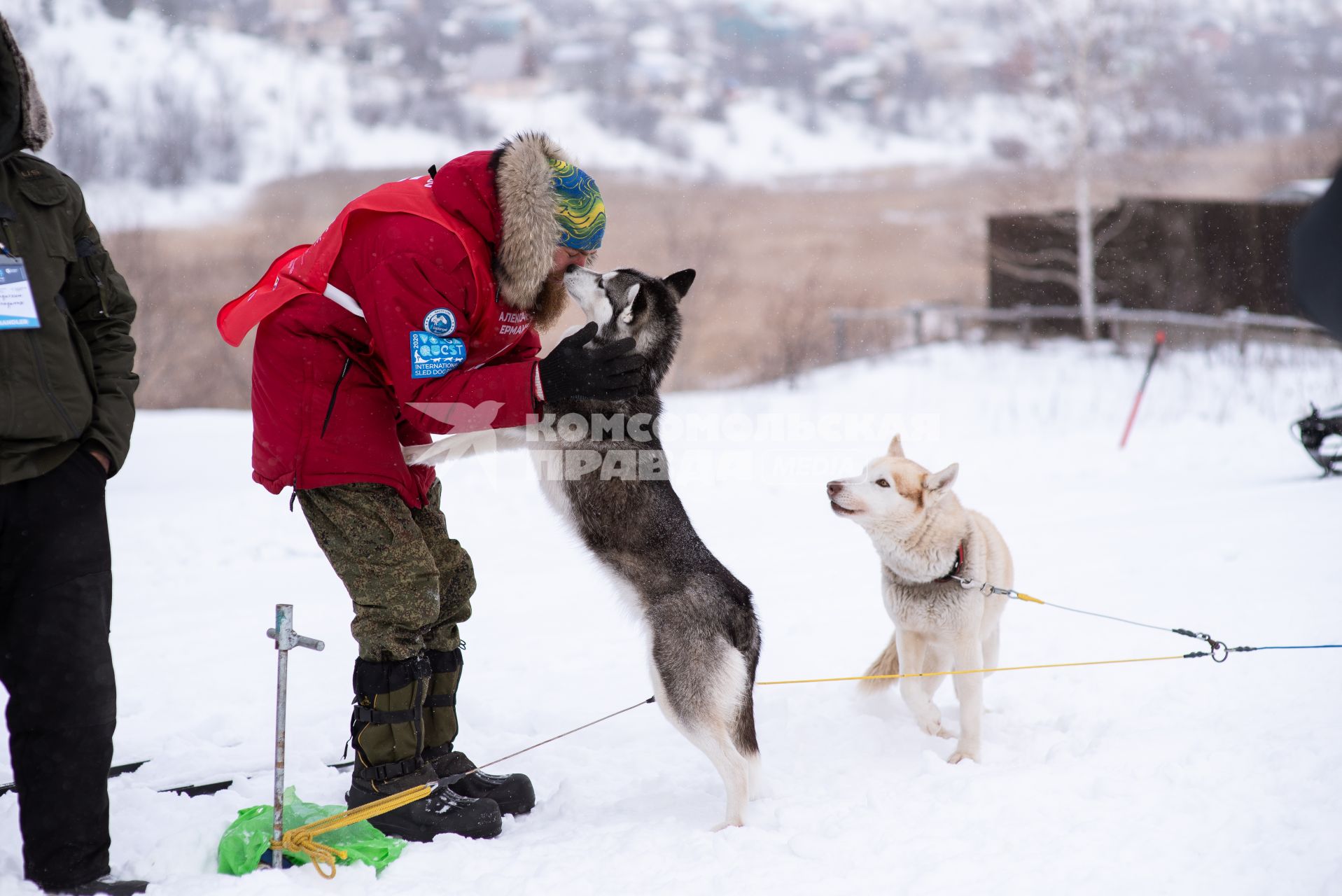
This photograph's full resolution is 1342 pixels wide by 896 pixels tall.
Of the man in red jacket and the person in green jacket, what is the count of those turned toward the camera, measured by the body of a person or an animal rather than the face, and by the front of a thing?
1

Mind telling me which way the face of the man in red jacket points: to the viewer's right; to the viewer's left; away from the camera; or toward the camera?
to the viewer's right

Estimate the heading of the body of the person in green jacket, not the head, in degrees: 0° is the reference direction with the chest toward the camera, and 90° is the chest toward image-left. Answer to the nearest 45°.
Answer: approximately 0°

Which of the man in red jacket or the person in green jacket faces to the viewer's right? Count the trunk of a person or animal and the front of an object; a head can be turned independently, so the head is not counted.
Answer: the man in red jacket

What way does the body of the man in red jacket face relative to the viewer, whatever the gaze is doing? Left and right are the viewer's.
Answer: facing to the right of the viewer
